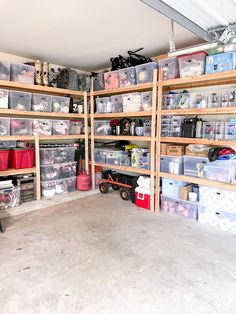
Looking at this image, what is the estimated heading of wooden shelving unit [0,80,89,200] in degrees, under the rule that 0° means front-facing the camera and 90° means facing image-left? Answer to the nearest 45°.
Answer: approximately 315°

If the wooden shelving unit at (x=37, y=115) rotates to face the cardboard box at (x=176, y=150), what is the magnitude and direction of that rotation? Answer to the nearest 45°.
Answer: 0° — it already faces it

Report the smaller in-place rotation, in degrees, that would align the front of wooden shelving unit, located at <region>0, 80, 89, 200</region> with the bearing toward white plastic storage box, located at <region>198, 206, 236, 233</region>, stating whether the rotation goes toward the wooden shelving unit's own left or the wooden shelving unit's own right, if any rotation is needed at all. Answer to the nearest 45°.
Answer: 0° — it already faces it
